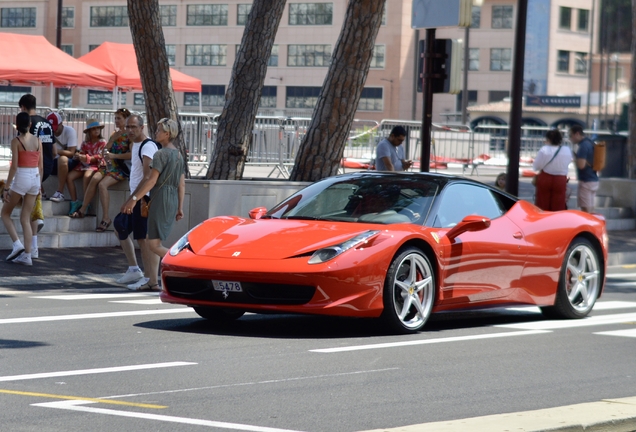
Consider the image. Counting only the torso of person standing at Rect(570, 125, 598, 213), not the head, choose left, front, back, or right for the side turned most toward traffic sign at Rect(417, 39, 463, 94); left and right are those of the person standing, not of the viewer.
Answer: left

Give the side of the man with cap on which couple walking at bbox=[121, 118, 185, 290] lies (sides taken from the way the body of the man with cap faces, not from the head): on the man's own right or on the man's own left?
on the man's own left

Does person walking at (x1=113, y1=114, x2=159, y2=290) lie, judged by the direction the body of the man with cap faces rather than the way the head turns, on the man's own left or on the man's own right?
on the man's own left

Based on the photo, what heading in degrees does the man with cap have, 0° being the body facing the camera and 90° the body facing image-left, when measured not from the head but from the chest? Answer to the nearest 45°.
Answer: approximately 45°

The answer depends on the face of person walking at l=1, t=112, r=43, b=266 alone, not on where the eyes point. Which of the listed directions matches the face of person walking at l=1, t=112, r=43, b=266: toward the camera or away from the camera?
away from the camera

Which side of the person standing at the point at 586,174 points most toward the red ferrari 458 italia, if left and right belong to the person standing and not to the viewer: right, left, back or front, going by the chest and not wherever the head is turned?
left

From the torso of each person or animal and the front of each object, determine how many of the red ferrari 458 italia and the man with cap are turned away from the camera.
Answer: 0

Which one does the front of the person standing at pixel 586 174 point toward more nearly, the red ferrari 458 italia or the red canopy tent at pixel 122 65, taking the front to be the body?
the red canopy tent

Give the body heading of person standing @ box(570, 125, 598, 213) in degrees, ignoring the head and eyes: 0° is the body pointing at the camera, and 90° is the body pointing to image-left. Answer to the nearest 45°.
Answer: approximately 90°

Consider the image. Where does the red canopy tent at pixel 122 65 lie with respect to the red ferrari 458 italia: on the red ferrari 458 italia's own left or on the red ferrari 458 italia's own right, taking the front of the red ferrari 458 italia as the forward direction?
on the red ferrari 458 italia's own right

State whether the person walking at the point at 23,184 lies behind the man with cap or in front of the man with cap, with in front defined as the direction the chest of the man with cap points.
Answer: in front
